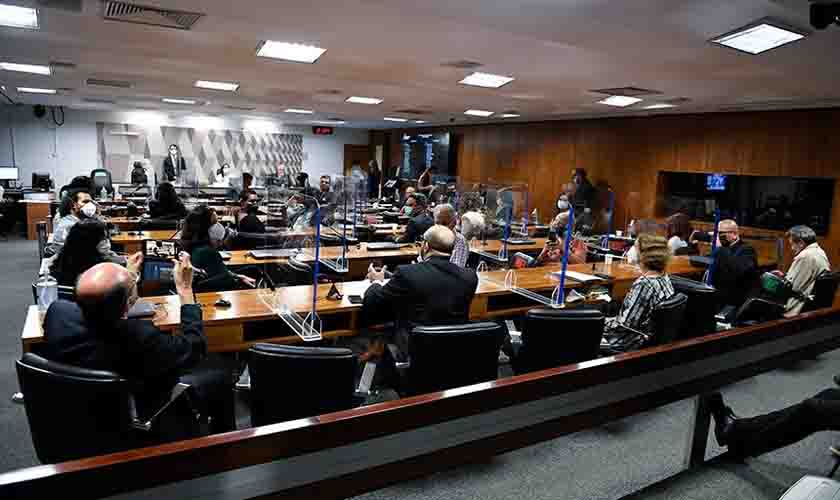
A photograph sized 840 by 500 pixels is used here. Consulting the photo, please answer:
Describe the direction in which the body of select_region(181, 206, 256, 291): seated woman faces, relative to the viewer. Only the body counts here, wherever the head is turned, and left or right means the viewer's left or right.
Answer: facing to the right of the viewer

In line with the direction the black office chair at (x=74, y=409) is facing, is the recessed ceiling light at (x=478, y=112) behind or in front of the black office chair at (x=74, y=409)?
in front

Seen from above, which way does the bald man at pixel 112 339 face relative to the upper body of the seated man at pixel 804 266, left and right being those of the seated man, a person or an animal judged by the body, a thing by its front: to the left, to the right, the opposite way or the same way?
to the right

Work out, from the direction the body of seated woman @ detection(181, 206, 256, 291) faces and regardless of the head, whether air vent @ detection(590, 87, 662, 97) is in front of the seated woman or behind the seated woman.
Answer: in front

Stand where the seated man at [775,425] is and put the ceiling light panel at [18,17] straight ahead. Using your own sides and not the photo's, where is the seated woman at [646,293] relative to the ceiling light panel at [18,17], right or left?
right

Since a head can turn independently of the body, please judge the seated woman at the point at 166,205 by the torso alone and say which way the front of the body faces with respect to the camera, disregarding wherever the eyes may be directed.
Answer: away from the camera

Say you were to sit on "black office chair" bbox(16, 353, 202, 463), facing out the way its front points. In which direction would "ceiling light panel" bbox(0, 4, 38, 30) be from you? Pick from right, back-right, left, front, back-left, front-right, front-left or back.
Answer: front-left

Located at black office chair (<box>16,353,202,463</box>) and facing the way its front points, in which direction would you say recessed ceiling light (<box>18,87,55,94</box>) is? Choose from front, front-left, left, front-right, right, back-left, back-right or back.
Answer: front-left

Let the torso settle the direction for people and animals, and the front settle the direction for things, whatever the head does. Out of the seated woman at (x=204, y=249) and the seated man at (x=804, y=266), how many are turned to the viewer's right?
1

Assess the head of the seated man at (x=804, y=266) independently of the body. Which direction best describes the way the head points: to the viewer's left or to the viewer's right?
to the viewer's left

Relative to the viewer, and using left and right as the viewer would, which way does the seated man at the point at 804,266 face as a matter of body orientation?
facing to the left of the viewer
